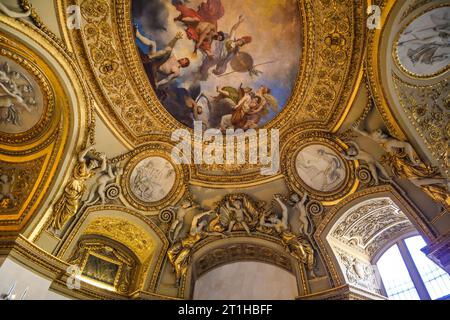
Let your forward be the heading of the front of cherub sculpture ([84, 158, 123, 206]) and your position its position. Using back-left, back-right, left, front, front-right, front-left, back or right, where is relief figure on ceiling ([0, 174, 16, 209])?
back-right

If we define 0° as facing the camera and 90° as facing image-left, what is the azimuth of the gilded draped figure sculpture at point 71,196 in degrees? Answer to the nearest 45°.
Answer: approximately 315°

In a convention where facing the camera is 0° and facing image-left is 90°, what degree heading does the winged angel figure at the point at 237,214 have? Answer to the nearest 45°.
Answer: approximately 0°

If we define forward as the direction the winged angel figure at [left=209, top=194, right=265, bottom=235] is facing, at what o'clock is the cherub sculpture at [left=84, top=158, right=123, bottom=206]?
The cherub sculpture is roughly at 2 o'clock from the winged angel figure.

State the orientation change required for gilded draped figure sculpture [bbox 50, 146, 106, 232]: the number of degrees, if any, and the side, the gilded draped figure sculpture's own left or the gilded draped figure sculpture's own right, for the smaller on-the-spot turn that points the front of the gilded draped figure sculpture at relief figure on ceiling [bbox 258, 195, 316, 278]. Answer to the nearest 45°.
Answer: approximately 45° to the gilded draped figure sculpture's own left

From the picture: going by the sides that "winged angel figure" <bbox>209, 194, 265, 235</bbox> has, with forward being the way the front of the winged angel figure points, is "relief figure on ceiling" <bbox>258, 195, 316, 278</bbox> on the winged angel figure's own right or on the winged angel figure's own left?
on the winged angel figure's own left
